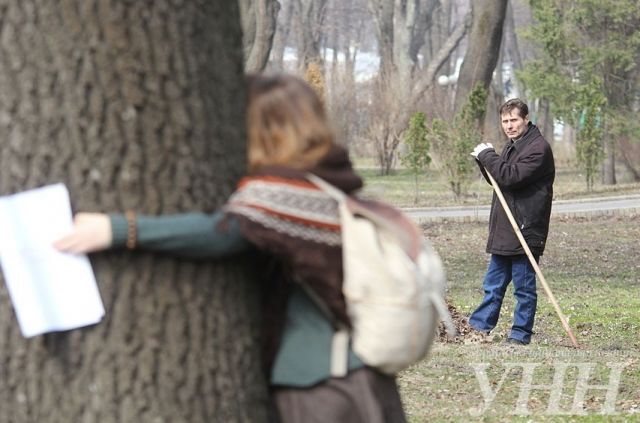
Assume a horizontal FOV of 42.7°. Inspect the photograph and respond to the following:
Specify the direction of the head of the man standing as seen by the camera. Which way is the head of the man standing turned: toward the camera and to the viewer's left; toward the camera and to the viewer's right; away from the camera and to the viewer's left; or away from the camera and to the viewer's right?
toward the camera and to the viewer's left

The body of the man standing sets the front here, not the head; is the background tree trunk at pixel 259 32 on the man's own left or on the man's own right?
on the man's own right

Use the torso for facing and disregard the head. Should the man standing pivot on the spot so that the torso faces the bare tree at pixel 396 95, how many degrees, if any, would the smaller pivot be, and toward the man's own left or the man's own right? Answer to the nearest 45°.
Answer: approximately 135° to the man's own right

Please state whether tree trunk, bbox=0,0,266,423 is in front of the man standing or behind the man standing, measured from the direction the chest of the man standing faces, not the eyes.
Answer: in front

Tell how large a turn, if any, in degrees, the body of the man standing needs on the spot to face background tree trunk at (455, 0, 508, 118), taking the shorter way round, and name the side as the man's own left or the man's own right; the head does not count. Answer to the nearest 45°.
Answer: approximately 135° to the man's own right
